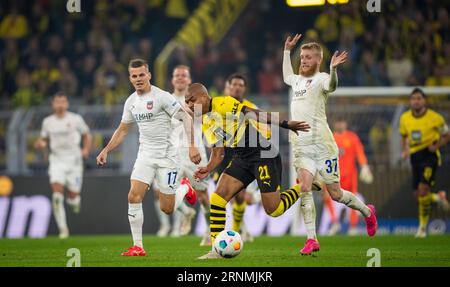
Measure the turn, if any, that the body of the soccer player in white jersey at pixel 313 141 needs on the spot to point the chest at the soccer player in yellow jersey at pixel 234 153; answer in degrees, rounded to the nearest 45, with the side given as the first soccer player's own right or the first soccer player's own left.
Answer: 0° — they already face them

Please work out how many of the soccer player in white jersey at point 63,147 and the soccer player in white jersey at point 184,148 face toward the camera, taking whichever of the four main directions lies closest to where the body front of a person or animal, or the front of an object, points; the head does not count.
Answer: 2

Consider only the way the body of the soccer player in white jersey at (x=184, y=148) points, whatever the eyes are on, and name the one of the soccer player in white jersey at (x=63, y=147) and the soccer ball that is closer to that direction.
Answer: the soccer ball

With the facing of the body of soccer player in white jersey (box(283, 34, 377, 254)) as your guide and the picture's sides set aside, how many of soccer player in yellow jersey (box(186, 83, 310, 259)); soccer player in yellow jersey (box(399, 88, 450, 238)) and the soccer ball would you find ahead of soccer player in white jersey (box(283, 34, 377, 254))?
2

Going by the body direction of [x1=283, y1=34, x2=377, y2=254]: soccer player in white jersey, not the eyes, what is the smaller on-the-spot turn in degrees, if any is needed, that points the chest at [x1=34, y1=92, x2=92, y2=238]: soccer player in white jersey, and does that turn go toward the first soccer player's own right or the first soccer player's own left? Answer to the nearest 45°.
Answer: approximately 90° to the first soccer player's own right

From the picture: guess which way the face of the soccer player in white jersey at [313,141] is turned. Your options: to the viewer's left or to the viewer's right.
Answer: to the viewer's left

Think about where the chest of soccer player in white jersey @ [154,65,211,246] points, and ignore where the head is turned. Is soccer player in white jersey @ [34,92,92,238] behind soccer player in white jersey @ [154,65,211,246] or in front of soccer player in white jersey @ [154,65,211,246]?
behind

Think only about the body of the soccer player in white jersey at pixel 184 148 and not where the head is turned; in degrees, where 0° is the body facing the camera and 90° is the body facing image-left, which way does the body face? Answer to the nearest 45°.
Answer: approximately 0°
